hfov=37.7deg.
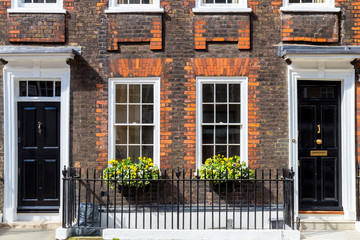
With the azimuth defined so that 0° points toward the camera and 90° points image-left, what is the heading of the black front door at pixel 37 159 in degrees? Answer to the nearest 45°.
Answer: approximately 0°

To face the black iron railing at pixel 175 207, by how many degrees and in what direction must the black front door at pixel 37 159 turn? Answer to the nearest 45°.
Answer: approximately 45° to its left

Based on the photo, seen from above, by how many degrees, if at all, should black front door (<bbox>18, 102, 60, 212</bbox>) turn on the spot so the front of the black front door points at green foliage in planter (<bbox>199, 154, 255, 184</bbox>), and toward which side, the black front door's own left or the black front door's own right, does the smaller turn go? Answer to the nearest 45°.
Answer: approximately 45° to the black front door's own left

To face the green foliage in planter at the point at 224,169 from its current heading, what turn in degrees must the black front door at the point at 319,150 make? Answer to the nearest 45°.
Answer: approximately 45° to its right

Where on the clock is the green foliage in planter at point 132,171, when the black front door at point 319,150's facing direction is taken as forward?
The green foliage in planter is roughly at 2 o'clock from the black front door.

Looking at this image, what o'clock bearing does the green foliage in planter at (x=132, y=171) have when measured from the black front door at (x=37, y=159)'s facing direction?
The green foliage in planter is roughly at 10 o'clock from the black front door.

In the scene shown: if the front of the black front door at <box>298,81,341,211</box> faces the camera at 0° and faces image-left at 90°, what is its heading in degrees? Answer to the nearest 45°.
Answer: approximately 0°

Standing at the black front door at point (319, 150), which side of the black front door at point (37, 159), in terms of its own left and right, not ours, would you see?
left

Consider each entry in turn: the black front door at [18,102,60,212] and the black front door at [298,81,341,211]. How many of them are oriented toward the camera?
2

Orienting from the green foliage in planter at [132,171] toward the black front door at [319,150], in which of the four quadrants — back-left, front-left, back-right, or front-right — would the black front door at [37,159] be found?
back-left

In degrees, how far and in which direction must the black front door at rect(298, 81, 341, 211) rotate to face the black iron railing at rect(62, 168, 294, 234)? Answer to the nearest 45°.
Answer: approximately 45° to its right
